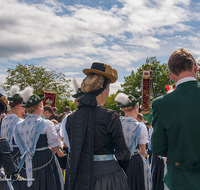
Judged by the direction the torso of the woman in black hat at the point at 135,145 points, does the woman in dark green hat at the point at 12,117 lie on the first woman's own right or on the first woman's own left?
on the first woman's own left

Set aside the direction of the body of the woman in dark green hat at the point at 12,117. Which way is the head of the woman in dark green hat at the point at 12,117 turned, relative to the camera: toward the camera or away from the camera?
away from the camera

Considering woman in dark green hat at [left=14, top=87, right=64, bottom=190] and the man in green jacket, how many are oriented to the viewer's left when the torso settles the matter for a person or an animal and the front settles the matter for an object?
0

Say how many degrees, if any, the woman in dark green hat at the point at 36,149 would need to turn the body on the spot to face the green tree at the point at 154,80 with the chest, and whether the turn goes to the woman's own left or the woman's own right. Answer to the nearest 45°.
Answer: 0° — they already face it

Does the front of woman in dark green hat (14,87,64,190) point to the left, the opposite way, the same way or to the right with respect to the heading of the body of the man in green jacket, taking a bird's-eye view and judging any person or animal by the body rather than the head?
the same way

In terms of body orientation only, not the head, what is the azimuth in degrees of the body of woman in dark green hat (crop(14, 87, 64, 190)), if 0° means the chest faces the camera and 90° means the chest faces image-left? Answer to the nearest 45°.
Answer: approximately 225°

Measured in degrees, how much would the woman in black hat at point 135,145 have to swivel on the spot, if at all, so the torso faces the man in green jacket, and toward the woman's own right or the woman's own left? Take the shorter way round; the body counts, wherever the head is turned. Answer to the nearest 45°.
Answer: approximately 135° to the woman's own right

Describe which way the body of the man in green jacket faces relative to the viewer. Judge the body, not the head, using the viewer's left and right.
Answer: facing away from the viewer

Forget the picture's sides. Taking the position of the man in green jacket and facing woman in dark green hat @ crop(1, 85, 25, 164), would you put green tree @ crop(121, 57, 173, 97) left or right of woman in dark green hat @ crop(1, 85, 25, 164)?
right

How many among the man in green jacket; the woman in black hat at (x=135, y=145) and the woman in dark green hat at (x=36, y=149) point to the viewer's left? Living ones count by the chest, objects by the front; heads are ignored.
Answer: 0

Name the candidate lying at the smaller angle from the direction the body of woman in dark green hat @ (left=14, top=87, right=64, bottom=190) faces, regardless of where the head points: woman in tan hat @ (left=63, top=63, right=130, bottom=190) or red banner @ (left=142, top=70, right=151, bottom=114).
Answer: the red banner

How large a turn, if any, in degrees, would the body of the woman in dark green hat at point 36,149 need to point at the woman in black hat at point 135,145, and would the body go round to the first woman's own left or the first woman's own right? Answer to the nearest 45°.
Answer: approximately 45° to the first woman's own right

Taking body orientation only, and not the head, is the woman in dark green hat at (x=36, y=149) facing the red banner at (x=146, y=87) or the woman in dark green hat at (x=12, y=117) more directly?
the red banner

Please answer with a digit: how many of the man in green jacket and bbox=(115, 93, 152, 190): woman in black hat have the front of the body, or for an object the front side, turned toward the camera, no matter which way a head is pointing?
0

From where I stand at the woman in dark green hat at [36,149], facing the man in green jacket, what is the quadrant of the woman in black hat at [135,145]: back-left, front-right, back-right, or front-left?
front-left
